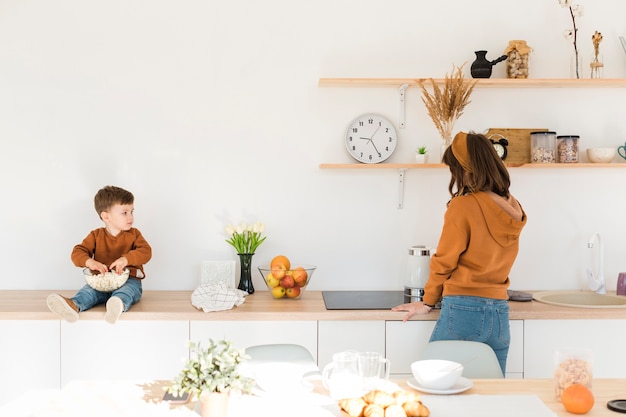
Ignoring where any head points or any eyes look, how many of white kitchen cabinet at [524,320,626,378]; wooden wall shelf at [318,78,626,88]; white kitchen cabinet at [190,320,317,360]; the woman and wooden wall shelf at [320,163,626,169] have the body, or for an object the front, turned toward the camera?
4

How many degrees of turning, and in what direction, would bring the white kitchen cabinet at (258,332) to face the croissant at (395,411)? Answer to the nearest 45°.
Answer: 0° — it already faces it

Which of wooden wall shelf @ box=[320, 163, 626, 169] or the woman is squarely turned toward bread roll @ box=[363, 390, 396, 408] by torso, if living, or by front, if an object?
the wooden wall shelf

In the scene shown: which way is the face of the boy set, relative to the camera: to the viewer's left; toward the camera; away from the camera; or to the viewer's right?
to the viewer's right

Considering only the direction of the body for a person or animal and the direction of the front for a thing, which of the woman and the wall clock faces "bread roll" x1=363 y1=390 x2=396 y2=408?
the wall clock
